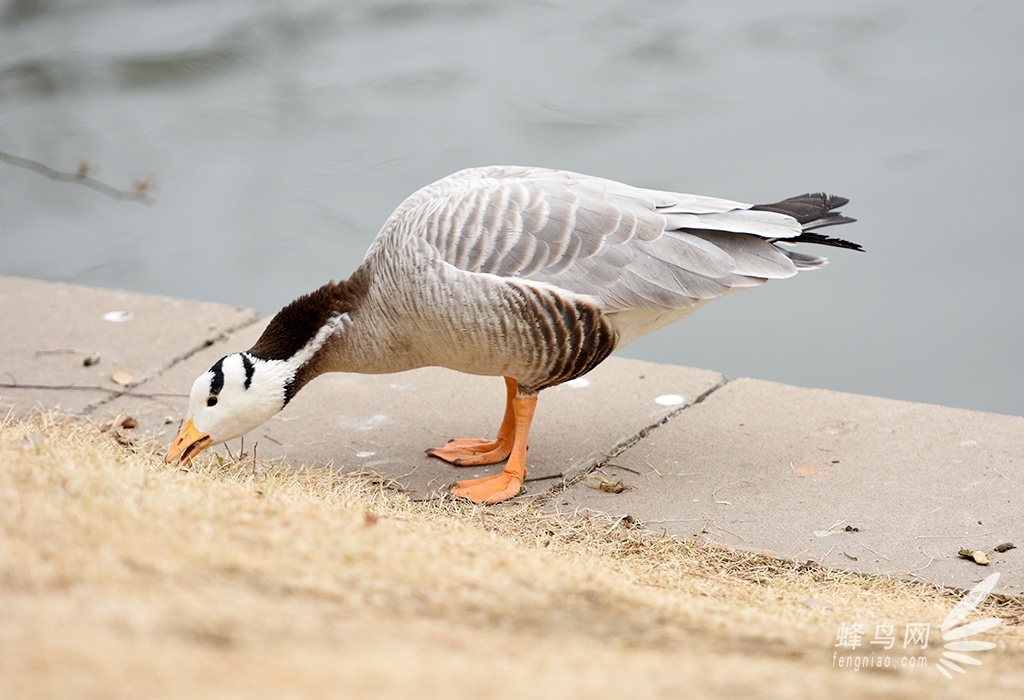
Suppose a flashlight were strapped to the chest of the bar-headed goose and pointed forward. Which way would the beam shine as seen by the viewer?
to the viewer's left

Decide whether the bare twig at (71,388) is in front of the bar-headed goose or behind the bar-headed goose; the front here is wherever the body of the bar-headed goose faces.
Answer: in front
